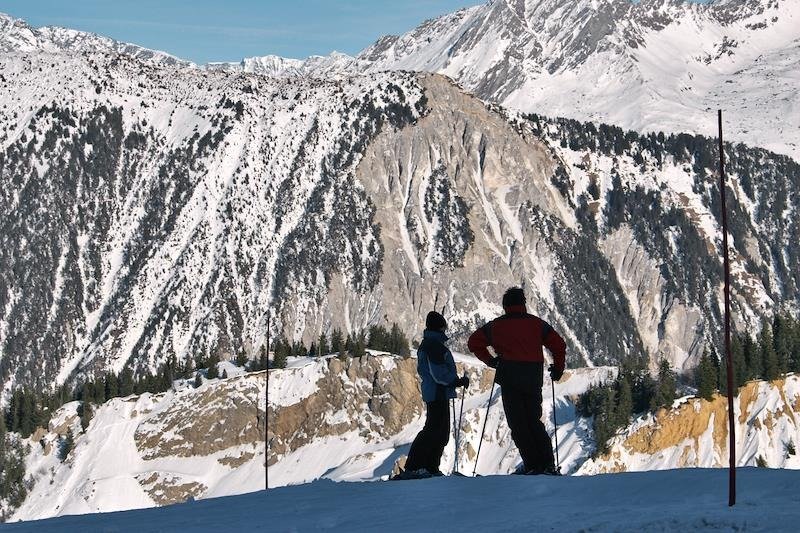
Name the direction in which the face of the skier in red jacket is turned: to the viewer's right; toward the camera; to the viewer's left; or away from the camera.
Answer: away from the camera

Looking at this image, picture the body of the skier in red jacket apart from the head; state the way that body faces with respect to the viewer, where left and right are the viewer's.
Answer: facing away from the viewer
